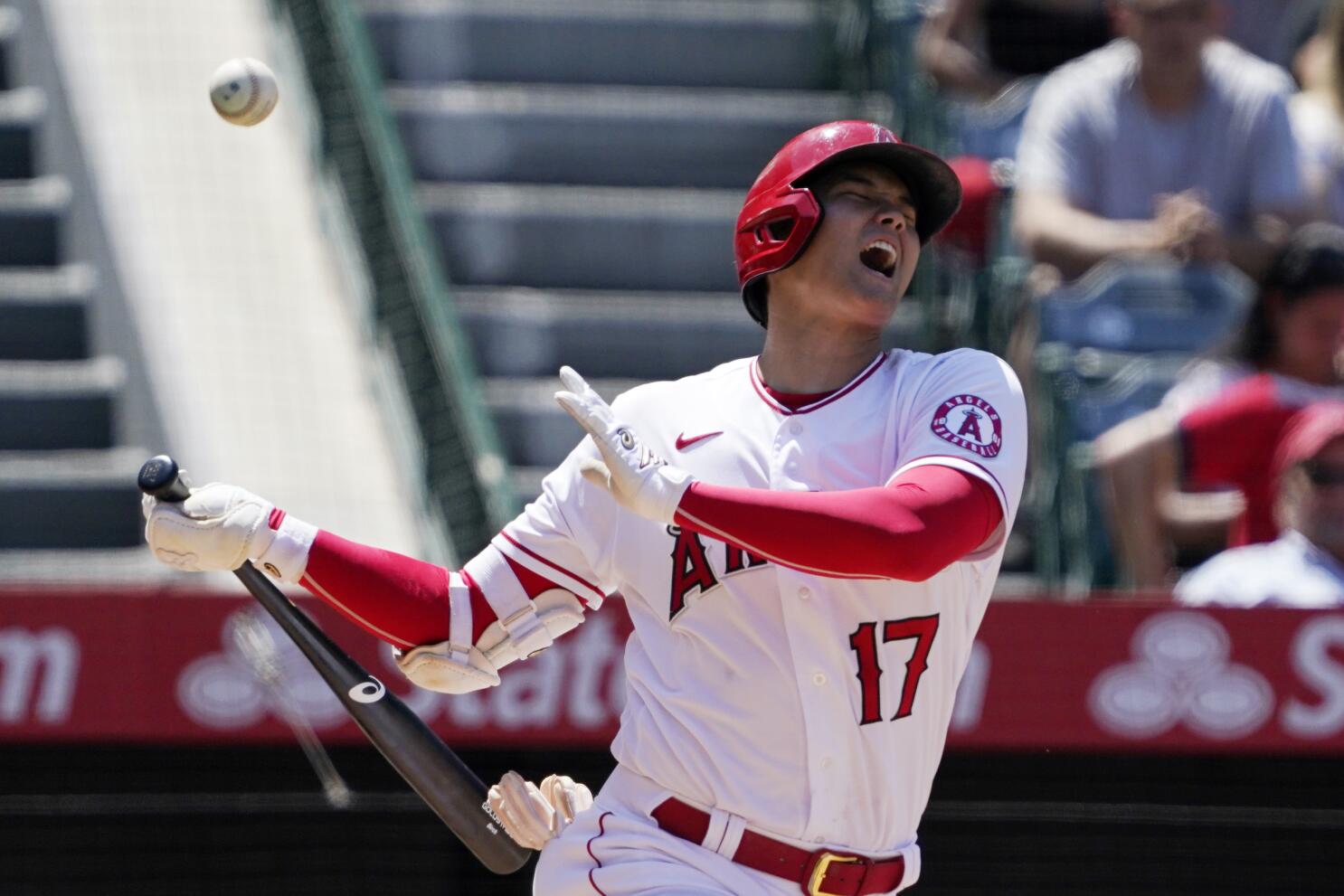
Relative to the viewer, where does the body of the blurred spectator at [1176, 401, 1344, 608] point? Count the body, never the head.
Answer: toward the camera

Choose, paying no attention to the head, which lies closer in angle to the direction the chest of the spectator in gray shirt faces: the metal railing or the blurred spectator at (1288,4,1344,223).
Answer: the metal railing

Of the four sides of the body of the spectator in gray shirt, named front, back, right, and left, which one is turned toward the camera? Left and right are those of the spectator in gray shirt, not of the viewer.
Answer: front

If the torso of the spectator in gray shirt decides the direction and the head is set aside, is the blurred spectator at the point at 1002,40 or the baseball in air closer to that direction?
the baseball in air

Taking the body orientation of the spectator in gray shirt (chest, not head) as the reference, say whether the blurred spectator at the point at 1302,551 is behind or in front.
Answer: in front

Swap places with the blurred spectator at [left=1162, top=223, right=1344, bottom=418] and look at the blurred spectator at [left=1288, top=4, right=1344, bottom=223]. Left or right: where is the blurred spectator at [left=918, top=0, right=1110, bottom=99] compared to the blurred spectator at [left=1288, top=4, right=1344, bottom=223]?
left

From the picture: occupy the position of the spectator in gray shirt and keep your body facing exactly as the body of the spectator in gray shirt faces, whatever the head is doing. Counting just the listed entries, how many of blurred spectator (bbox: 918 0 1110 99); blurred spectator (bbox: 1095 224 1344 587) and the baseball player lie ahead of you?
2

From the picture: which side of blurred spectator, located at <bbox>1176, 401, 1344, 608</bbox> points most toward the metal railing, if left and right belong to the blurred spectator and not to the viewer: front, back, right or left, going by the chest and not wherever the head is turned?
right

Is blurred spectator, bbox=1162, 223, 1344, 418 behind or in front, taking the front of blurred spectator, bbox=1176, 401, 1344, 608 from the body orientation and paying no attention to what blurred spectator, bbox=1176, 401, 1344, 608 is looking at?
behind

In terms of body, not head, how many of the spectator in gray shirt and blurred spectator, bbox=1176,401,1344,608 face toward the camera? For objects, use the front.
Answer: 2

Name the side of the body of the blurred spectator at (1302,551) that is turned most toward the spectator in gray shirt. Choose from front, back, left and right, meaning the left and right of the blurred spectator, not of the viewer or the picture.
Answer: back

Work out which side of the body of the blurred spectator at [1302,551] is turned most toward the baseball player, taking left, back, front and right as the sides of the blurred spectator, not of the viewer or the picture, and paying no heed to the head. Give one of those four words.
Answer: front

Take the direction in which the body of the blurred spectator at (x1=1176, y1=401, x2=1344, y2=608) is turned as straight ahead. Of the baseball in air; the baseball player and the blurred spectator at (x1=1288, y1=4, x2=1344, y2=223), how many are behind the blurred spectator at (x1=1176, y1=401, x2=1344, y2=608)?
1

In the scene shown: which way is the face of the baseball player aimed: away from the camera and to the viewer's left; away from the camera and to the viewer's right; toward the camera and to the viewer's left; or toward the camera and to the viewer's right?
toward the camera and to the viewer's right

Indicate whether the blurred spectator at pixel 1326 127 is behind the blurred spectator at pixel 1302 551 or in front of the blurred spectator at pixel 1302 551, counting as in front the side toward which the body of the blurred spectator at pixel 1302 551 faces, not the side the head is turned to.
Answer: behind
